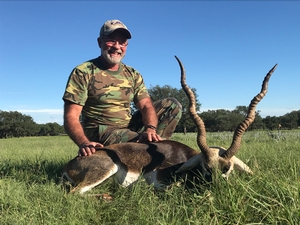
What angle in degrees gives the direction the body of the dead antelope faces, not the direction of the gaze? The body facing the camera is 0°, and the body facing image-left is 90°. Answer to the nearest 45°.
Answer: approximately 270°

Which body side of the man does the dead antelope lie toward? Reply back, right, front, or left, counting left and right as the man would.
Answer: front

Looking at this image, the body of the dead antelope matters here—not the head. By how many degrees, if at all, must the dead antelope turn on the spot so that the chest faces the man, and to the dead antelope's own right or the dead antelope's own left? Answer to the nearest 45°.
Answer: approximately 135° to the dead antelope's own left

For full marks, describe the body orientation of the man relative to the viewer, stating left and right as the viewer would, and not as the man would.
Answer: facing the viewer and to the right of the viewer

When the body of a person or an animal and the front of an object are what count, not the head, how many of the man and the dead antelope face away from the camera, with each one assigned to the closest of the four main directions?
0
